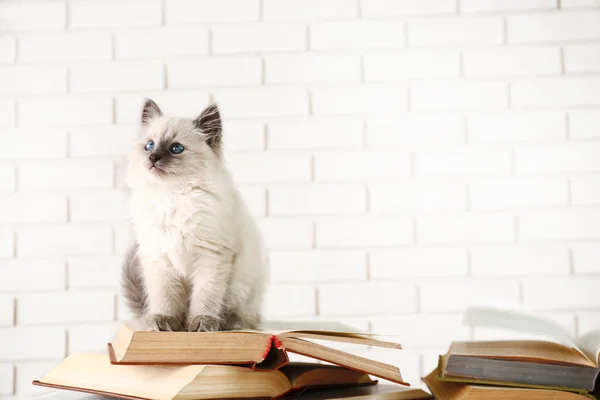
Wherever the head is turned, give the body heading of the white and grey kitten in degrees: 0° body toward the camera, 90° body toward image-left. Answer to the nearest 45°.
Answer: approximately 45°
